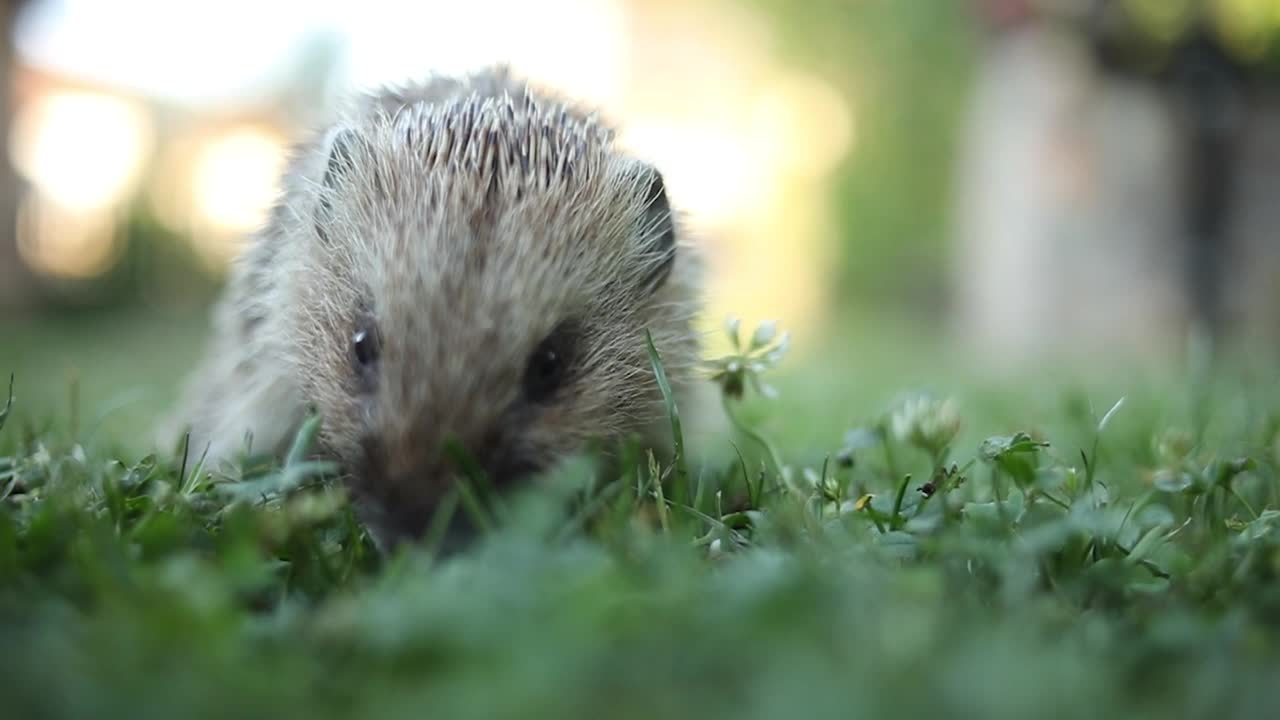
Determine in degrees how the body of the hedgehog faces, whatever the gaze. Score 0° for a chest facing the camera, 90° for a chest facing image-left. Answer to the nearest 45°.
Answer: approximately 0°

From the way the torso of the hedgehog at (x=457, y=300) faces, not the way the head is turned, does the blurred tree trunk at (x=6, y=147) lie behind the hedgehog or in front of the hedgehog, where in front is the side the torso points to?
behind
